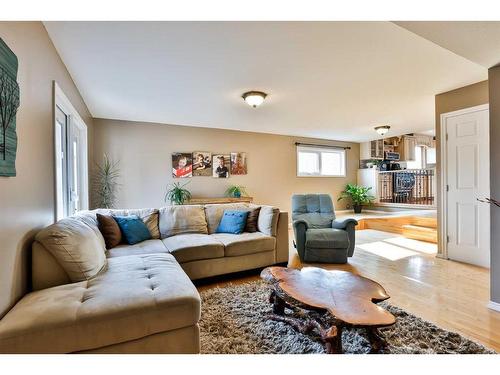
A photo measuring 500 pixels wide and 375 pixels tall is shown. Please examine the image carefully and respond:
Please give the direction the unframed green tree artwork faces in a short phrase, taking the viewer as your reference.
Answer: facing to the right of the viewer

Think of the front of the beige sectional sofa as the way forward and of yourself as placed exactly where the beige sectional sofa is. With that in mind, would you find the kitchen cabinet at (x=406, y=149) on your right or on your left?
on your left

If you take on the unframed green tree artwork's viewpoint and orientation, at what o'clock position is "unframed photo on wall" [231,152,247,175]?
The unframed photo on wall is roughly at 11 o'clock from the unframed green tree artwork.

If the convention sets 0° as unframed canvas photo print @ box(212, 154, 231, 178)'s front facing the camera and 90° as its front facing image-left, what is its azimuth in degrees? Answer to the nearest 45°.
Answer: approximately 0°

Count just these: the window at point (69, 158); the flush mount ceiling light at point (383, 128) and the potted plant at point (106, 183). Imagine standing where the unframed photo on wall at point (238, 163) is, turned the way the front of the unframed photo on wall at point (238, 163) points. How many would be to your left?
1

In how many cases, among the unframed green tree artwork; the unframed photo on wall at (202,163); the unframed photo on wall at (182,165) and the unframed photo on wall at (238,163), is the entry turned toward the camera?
3

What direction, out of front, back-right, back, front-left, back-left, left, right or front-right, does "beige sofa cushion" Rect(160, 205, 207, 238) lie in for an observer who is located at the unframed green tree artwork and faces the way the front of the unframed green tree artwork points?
front-left

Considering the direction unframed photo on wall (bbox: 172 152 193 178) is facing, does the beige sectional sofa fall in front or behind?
in front

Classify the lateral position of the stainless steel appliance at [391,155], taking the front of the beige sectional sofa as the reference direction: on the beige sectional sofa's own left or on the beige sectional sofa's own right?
on the beige sectional sofa's own left

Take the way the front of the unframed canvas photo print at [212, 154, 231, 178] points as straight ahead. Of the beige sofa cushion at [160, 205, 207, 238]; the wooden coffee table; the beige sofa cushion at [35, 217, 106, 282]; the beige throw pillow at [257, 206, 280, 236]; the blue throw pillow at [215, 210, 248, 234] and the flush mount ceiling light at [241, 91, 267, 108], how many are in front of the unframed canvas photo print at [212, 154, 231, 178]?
6

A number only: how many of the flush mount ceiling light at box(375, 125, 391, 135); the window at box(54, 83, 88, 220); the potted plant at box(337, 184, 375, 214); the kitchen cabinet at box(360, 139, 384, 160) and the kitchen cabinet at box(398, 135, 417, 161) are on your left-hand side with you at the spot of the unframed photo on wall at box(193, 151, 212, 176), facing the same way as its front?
4

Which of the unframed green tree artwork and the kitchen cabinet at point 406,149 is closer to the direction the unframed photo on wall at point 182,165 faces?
the unframed green tree artwork
